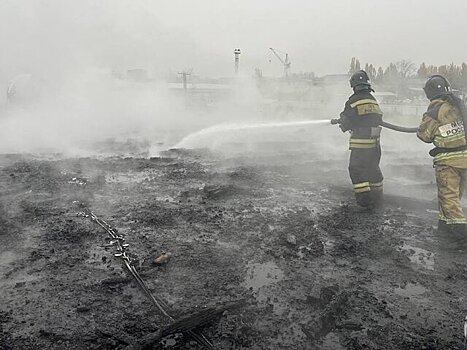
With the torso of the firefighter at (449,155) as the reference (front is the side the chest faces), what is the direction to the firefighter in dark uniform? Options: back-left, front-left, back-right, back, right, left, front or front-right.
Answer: front

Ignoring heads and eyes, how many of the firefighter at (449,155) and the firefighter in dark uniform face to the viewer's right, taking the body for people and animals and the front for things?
0

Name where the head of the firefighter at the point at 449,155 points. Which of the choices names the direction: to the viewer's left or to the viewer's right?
to the viewer's left

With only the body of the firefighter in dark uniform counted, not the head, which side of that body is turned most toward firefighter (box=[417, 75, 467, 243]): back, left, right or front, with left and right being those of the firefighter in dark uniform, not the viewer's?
back

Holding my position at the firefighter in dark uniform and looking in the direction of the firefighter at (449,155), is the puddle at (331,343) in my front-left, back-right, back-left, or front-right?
front-right

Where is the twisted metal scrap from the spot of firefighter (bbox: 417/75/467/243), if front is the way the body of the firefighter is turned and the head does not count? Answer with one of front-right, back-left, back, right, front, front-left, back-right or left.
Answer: left

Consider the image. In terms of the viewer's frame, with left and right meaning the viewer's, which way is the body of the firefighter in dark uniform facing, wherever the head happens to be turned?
facing away from the viewer and to the left of the viewer

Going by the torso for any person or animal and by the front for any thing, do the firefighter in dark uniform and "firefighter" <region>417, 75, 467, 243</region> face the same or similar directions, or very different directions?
same or similar directions

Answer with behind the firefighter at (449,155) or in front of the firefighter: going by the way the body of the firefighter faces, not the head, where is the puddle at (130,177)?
in front

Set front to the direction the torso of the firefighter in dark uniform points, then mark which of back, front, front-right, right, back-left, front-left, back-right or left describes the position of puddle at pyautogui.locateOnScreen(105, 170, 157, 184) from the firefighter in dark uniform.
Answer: front-left

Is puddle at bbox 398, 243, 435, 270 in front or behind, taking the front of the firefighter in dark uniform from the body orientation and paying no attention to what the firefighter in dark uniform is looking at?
behind
